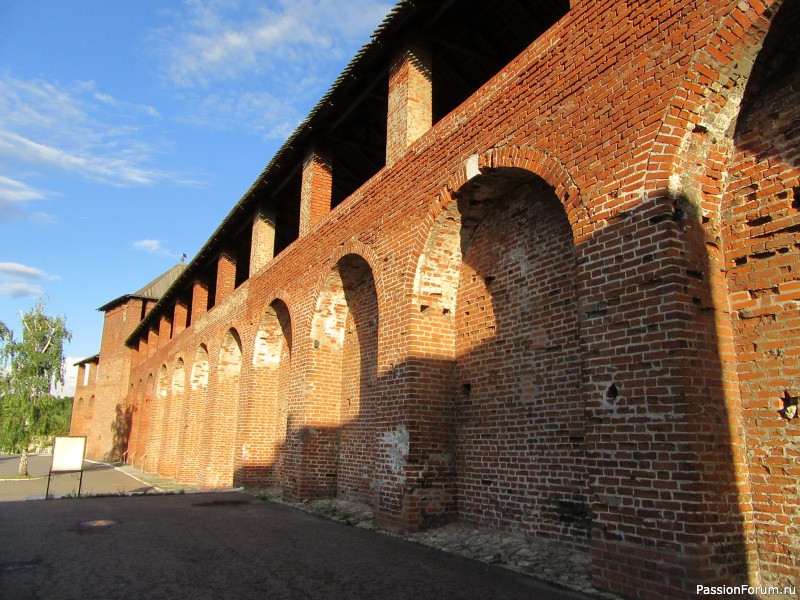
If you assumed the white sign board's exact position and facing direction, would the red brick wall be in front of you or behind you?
in front

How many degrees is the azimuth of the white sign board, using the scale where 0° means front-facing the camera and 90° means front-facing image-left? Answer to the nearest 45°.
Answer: approximately 0°
